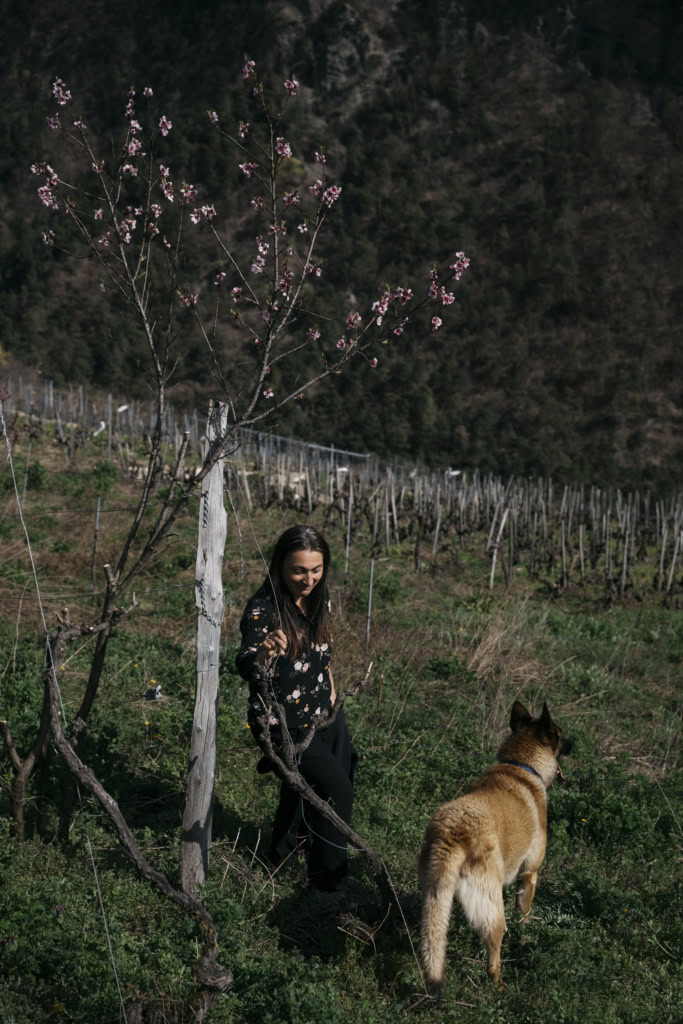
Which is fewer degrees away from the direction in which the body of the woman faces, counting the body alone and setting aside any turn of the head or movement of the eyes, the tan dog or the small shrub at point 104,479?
the tan dog

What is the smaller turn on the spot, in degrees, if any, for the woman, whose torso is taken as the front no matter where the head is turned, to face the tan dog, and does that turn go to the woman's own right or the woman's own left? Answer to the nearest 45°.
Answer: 0° — they already face it

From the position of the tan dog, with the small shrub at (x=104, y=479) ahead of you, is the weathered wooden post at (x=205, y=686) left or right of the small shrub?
left

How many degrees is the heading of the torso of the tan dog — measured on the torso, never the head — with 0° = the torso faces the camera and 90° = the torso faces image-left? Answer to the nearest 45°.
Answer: approximately 225°

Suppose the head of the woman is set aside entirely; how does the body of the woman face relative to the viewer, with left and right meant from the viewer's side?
facing the viewer and to the right of the viewer

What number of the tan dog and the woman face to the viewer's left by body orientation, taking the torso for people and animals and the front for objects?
0

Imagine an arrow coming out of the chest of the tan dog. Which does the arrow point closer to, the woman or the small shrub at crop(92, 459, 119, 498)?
the small shrub

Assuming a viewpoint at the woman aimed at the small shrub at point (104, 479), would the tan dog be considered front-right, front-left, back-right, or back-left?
back-right

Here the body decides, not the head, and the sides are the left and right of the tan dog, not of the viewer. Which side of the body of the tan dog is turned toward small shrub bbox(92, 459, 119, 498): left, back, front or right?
left
